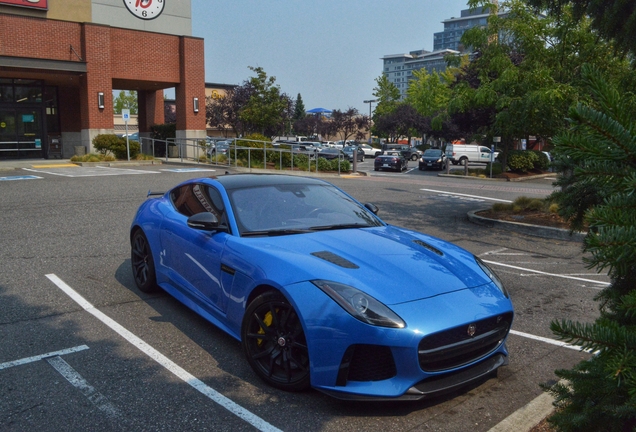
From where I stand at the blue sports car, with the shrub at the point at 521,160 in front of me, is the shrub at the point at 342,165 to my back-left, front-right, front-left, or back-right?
front-left

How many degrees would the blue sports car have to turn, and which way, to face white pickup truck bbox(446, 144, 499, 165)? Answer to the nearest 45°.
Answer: approximately 135° to its left

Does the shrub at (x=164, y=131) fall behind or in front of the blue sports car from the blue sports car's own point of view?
behind

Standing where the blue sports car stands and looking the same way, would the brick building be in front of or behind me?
behind

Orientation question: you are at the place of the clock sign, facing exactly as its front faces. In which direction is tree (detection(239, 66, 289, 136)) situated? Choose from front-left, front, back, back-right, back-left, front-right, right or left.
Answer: back-left

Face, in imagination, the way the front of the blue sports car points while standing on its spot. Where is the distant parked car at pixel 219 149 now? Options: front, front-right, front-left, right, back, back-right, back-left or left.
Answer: back-left

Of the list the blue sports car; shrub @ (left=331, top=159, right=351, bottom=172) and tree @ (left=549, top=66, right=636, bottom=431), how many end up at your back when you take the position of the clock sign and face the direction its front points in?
0

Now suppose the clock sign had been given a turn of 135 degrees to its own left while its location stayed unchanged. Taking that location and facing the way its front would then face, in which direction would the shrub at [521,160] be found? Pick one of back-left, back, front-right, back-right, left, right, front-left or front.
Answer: front-right

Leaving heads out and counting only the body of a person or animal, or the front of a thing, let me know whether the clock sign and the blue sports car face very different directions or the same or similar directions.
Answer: same or similar directions

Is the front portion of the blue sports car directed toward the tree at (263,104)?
no

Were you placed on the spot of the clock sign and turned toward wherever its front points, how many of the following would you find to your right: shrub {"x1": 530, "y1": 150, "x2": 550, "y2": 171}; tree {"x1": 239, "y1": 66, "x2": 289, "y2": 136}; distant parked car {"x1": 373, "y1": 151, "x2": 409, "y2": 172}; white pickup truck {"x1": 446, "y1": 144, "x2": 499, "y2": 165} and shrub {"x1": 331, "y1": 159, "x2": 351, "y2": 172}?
0

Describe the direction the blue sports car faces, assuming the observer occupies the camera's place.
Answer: facing the viewer and to the right of the viewer

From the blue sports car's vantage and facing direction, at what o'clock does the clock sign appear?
The clock sign is roughly at 7 o'clock from the blue sports car.

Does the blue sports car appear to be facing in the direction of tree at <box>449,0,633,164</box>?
no

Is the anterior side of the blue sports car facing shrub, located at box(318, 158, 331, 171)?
no

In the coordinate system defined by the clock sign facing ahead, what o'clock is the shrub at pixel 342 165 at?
The shrub is roughly at 10 o'clock from the clock sign.

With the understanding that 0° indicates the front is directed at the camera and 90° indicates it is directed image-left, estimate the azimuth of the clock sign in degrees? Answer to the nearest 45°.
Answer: approximately 0°

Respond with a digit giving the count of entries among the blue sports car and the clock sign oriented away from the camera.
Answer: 0
